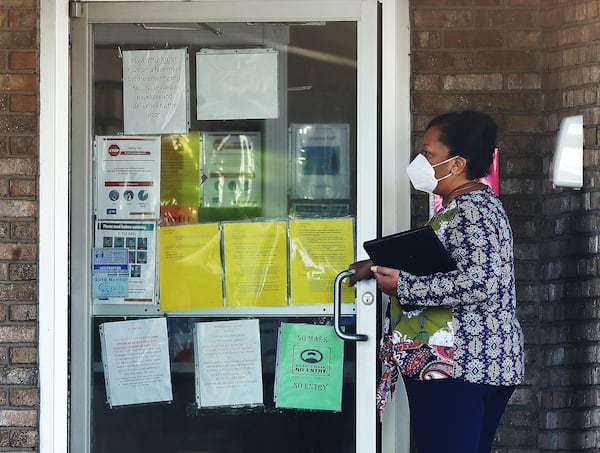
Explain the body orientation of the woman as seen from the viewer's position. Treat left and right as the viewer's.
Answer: facing to the left of the viewer

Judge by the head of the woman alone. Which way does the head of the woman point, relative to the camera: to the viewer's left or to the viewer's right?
to the viewer's left

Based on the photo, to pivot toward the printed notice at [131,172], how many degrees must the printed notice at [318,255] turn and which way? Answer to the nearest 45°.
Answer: approximately 90° to its right

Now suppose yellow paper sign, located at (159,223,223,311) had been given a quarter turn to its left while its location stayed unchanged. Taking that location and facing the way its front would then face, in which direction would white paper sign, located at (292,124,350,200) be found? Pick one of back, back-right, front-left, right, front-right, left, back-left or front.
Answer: front

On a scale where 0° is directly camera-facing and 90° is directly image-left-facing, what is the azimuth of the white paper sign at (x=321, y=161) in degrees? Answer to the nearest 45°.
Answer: approximately 0°
